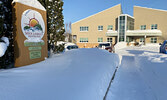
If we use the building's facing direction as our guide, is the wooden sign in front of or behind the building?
in front

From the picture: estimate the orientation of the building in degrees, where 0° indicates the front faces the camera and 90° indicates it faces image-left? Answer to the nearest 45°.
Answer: approximately 0°

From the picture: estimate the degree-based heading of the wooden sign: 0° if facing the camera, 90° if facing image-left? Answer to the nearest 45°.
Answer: approximately 315°

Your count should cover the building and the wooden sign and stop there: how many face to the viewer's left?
0
